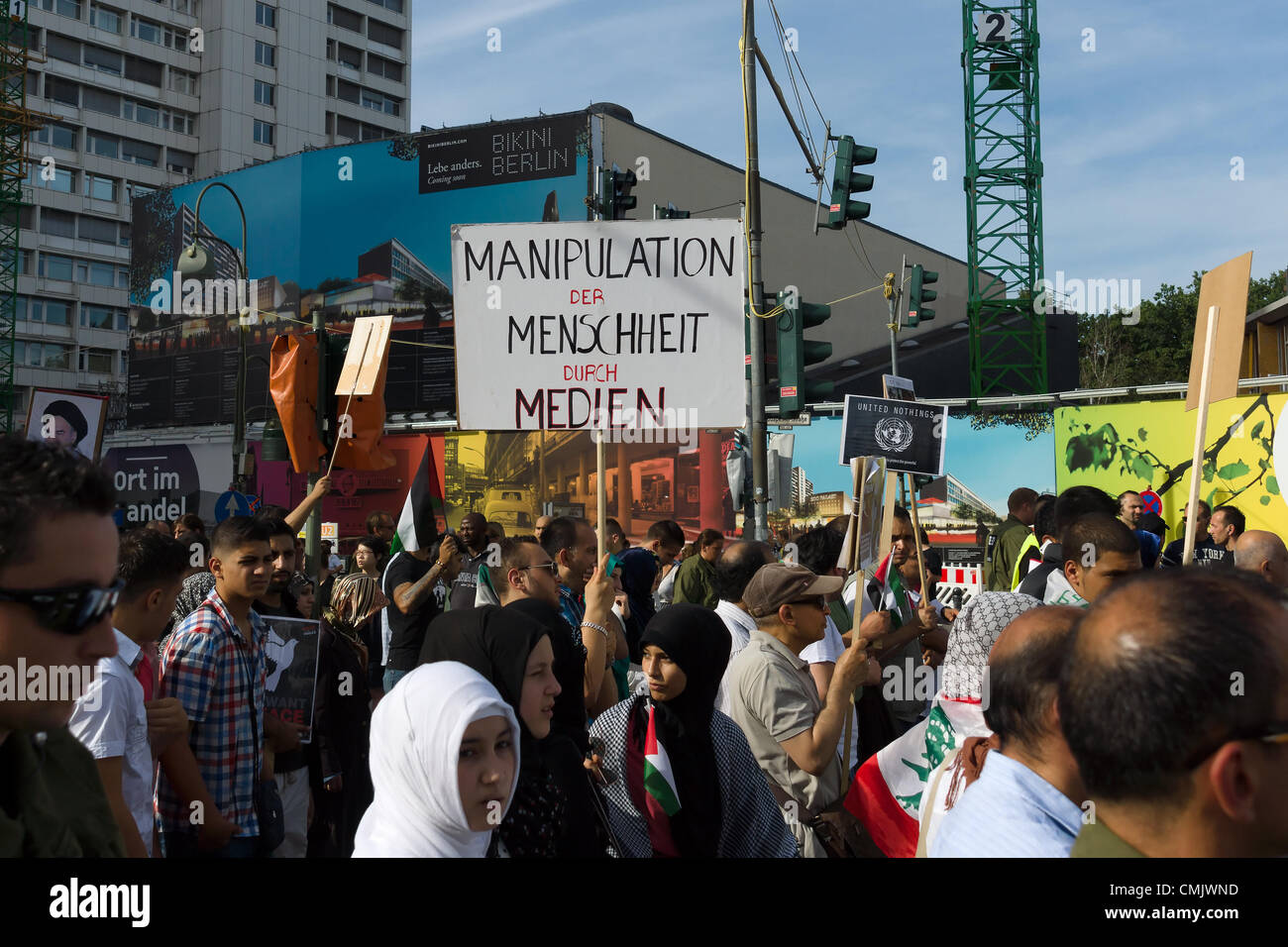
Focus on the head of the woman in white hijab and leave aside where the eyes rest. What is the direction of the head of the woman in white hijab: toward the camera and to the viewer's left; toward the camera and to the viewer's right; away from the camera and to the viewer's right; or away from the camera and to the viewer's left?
toward the camera and to the viewer's right

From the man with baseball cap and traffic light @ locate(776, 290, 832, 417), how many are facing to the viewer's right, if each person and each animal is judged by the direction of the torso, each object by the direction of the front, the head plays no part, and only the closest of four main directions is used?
2

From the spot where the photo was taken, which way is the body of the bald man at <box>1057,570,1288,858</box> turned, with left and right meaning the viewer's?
facing away from the viewer and to the right of the viewer

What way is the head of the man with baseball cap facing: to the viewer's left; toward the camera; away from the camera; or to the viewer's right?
to the viewer's right

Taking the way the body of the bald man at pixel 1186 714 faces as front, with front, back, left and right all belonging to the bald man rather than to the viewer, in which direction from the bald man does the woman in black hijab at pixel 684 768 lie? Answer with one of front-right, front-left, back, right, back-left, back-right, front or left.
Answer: left

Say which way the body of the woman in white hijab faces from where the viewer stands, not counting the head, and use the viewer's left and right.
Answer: facing the viewer and to the right of the viewer
